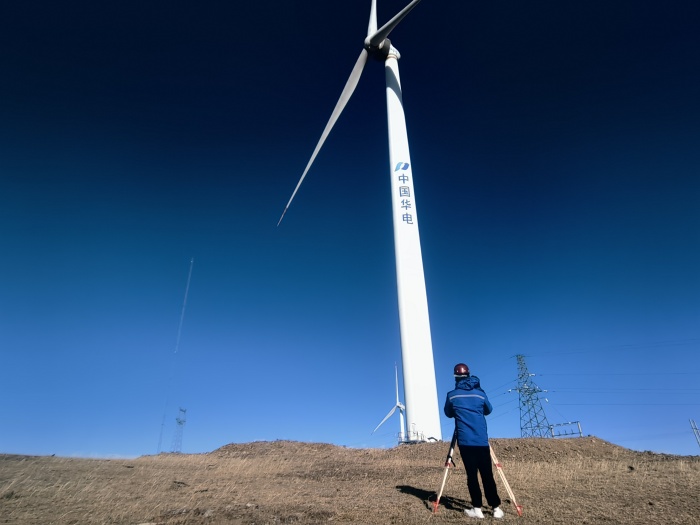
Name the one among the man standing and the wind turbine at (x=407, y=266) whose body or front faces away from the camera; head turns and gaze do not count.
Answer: the man standing

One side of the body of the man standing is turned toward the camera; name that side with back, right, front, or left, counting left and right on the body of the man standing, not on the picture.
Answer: back

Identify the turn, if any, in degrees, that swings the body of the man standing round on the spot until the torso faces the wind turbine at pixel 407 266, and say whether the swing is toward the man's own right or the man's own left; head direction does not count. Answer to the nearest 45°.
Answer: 0° — they already face it

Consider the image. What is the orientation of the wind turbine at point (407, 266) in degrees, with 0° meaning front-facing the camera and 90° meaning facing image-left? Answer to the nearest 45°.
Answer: approximately 45°

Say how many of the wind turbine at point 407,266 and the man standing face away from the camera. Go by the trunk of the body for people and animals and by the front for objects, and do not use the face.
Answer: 1

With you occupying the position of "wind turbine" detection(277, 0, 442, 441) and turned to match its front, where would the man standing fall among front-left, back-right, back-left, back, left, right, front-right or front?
front-left
